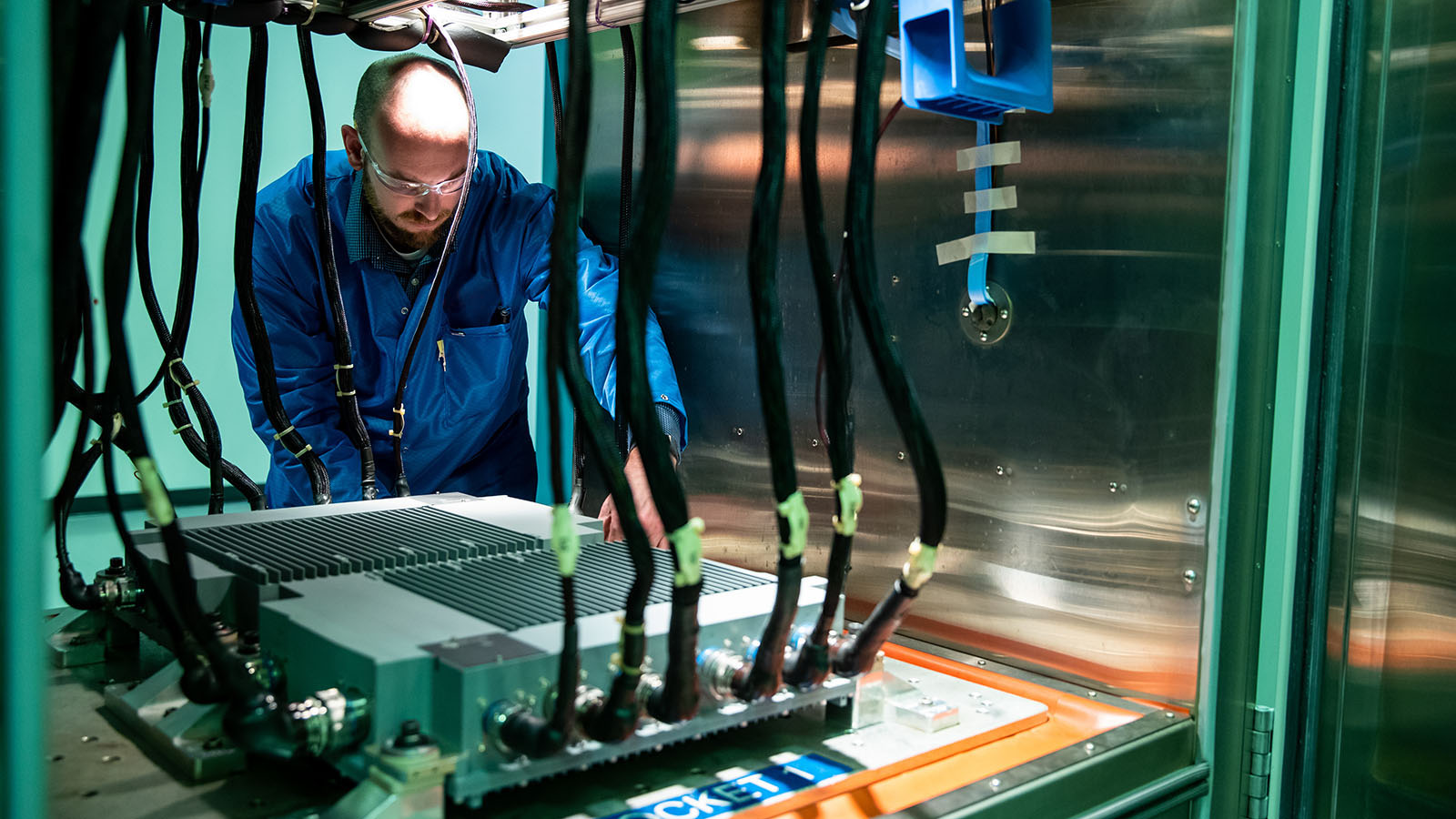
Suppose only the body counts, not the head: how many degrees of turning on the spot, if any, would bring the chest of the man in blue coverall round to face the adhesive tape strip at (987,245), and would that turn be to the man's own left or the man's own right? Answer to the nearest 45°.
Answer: approximately 45° to the man's own left

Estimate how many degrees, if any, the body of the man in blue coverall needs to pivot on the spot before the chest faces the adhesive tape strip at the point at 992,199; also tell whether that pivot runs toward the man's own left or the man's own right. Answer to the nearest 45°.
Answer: approximately 45° to the man's own left

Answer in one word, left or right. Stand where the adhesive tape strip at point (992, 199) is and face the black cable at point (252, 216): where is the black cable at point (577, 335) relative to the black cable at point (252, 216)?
left

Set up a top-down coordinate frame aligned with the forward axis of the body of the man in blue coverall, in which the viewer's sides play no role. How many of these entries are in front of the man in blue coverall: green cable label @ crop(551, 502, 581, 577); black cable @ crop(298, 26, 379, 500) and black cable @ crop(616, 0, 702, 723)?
3

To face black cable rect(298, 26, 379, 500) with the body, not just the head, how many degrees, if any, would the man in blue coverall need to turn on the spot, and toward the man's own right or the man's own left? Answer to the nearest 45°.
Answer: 0° — they already face it

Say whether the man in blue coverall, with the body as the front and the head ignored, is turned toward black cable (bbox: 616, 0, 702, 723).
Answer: yes

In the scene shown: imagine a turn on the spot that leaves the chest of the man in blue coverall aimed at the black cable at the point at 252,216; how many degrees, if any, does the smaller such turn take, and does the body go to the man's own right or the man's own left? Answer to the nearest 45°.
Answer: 0° — they already face it

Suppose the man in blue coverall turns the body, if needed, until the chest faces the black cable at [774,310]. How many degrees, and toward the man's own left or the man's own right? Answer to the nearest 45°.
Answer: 0° — they already face it

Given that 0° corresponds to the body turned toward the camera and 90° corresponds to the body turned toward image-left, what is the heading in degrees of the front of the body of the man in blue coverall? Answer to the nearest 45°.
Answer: approximately 0°
